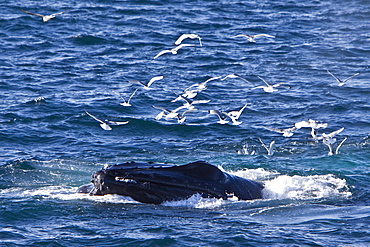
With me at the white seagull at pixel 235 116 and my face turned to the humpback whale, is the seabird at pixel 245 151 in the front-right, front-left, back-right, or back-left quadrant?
front-left

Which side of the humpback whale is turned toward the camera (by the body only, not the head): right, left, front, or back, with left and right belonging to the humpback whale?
left

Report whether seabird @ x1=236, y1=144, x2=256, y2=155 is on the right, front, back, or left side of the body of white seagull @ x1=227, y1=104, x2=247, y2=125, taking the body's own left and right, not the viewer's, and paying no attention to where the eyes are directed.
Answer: left

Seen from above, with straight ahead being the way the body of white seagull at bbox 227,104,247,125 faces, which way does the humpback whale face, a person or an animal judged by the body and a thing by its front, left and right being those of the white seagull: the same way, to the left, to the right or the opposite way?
the same way

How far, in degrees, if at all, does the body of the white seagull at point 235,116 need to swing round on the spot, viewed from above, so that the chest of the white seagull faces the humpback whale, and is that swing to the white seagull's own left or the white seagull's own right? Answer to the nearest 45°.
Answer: approximately 90° to the white seagull's own left

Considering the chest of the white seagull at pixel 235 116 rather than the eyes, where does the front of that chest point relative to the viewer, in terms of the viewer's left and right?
facing to the left of the viewer

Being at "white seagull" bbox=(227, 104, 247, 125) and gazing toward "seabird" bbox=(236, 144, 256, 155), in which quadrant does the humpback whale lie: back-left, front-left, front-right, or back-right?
front-right

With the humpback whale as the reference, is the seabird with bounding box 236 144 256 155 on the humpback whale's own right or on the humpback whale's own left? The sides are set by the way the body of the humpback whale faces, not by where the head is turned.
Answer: on the humpback whale's own right

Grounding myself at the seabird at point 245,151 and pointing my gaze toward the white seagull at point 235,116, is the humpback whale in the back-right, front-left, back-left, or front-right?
back-left

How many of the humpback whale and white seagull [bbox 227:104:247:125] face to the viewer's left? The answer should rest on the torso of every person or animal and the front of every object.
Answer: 2

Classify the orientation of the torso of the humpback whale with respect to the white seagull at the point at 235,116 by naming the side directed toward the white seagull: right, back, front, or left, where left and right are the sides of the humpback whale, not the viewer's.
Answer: right
